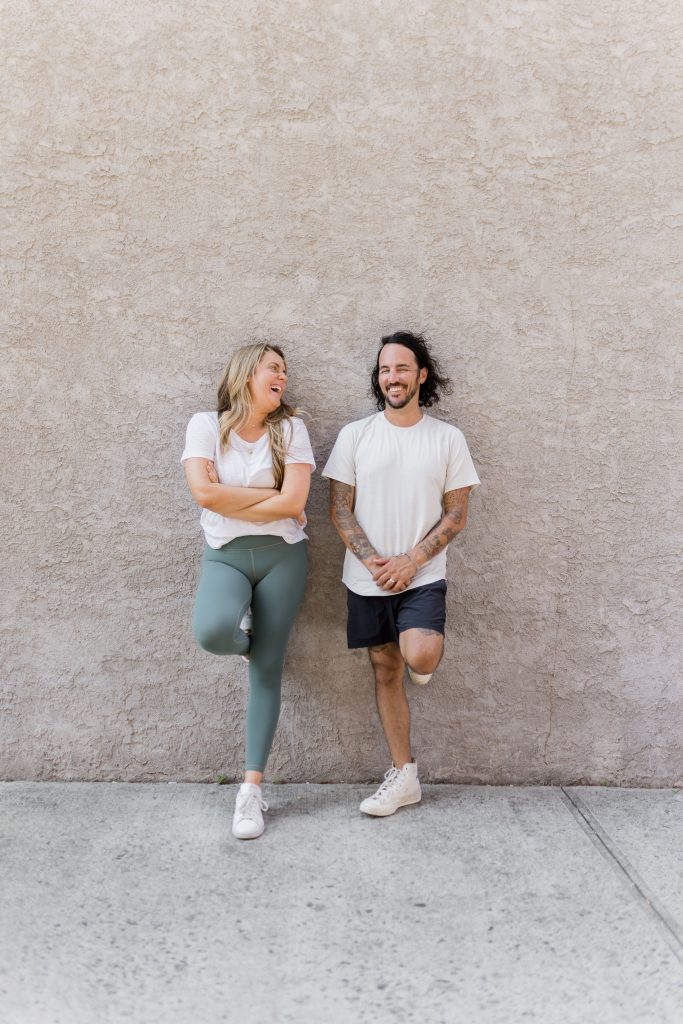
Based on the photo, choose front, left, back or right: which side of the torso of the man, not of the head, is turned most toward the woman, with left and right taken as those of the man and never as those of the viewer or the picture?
right

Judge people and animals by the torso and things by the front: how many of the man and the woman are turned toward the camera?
2

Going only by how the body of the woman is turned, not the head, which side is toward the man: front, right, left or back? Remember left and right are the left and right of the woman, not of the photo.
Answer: left

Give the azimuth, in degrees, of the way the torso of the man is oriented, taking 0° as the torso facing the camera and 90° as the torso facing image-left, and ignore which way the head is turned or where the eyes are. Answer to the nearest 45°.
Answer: approximately 0°
